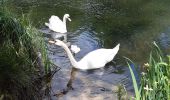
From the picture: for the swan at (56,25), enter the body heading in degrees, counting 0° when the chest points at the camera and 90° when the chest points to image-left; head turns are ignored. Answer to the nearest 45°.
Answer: approximately 270°
